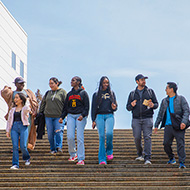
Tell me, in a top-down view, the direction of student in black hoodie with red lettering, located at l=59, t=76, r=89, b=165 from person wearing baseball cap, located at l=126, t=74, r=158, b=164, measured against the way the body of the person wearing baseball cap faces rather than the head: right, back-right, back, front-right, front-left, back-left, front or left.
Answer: right

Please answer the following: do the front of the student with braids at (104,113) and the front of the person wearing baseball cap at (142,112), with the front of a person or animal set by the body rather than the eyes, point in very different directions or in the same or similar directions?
same or similar directions

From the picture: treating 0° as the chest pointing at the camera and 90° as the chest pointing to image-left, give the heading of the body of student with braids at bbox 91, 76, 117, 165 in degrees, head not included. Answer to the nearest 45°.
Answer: approximately 0°

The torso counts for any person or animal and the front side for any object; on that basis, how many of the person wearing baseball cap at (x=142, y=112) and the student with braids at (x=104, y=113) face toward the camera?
2

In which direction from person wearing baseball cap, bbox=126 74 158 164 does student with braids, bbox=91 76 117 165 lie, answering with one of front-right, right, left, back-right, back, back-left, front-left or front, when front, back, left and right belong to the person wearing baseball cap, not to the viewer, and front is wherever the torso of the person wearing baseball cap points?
right

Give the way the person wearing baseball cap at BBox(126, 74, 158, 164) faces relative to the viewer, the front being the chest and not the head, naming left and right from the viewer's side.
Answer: facing the viewer

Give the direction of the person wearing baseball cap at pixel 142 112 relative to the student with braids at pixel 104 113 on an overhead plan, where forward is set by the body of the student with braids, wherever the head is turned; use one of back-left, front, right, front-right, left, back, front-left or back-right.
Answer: left

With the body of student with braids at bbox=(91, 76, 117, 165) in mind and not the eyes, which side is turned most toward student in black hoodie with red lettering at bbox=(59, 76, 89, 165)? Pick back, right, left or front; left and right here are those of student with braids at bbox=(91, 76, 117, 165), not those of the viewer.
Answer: right
